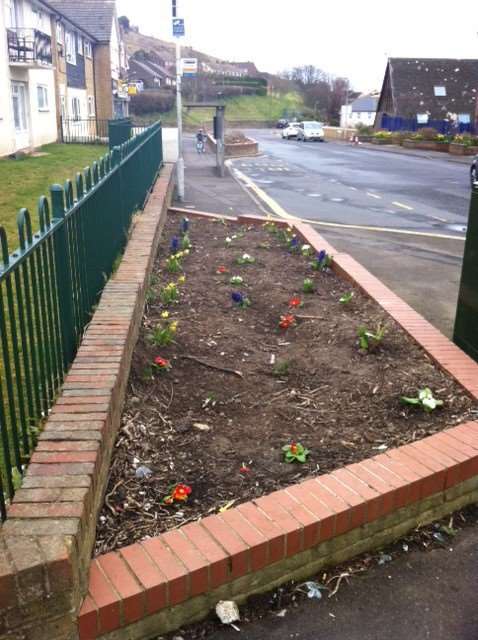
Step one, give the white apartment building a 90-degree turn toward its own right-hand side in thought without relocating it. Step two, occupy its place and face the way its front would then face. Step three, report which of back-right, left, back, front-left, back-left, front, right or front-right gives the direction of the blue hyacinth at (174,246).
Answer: front-left

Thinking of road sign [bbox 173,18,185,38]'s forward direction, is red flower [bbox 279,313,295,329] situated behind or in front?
in front

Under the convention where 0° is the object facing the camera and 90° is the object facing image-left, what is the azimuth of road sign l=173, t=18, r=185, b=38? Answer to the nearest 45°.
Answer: approximately 0°

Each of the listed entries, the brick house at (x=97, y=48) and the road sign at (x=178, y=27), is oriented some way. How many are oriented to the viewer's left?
0

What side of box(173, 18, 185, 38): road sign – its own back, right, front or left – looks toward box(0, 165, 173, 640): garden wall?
front

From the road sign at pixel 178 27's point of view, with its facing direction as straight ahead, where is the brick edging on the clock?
The brick edging is roughly at 12 o'clock from the road sign.

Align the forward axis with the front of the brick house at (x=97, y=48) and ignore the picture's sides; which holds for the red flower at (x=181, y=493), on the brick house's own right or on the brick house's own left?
on the brick house's own right

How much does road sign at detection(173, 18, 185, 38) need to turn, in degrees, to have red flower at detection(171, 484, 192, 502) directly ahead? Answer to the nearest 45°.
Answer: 0° — it already faces it

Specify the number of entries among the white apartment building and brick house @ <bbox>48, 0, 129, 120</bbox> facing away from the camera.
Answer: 0

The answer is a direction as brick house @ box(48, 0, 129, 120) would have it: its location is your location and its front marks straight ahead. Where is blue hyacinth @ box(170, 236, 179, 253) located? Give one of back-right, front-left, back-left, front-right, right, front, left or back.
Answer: front-right

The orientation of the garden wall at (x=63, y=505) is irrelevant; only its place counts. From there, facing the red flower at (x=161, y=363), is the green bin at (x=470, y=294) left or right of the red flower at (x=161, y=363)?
right
